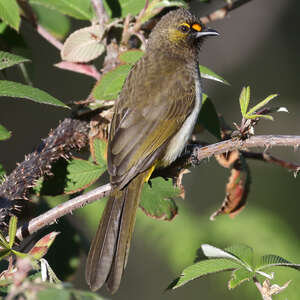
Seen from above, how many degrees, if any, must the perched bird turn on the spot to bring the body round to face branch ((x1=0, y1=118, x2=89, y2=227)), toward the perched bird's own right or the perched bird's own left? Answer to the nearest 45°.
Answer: approximately 180°

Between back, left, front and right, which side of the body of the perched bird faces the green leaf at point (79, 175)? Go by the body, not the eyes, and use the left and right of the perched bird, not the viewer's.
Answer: back

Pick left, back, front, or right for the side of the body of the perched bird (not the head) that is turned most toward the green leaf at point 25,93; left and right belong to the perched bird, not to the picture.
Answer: back

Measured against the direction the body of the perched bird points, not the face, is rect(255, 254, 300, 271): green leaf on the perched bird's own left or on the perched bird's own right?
on the perched bird's own right

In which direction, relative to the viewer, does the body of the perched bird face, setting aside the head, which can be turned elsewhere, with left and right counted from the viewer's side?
facing away from the viewer and to the right of the viewer
